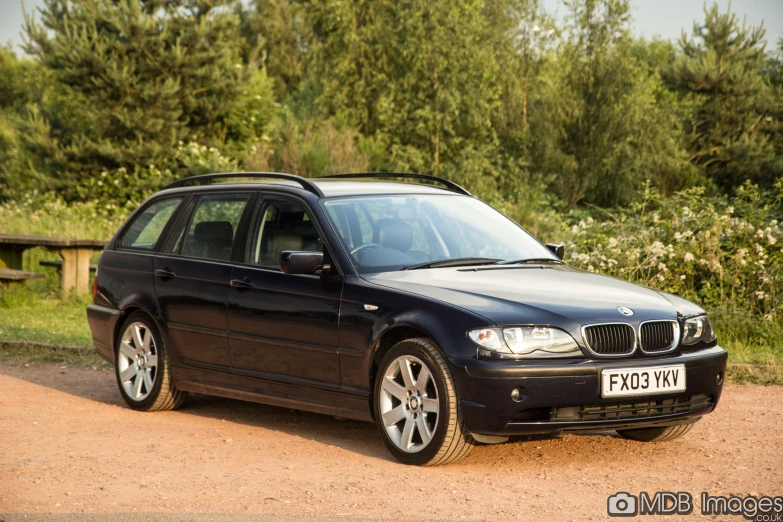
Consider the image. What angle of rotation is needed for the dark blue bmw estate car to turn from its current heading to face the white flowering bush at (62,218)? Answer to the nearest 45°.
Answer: approximately 180°

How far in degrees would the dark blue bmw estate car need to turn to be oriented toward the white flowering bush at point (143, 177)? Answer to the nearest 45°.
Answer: approximately 135° to its left

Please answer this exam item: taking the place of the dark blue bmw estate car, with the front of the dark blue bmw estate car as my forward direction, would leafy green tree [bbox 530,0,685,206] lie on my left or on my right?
on my left

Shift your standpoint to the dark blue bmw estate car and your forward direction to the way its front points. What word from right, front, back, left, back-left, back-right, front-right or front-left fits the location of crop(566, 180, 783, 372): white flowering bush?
left

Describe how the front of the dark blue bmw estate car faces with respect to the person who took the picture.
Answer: facing the viewer and to the right of the viewer

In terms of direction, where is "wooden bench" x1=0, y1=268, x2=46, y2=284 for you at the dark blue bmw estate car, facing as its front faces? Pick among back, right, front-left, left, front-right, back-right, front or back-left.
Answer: back
